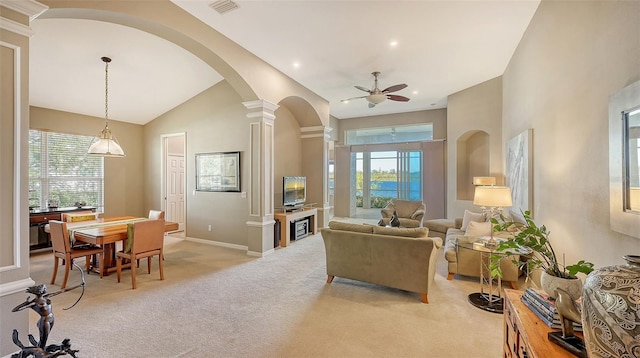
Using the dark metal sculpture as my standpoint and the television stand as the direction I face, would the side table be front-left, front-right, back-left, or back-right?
front-right

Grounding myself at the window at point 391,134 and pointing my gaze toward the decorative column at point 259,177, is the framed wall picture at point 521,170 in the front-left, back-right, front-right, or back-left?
front-left

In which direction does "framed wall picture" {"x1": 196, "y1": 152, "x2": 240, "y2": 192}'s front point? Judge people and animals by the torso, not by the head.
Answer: toward the camera

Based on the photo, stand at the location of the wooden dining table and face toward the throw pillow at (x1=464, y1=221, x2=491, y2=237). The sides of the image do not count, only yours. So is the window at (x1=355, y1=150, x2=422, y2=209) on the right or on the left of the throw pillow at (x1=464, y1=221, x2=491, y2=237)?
left

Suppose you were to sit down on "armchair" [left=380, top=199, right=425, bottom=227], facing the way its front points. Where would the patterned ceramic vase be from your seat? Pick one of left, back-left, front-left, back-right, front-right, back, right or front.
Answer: front-left

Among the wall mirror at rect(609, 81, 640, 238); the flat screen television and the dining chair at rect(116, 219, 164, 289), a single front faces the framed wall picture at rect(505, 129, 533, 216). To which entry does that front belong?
the flat screen television

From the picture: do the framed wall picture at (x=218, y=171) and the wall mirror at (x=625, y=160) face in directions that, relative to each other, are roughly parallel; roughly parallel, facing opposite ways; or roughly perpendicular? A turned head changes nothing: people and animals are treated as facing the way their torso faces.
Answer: roughly perpendicular

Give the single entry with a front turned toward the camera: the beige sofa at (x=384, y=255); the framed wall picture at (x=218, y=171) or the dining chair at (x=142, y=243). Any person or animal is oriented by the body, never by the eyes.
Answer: the framed wall picture

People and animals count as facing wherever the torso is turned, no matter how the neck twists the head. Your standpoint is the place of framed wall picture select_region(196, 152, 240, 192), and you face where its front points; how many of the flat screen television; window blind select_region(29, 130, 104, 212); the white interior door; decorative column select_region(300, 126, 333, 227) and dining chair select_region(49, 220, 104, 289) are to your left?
2

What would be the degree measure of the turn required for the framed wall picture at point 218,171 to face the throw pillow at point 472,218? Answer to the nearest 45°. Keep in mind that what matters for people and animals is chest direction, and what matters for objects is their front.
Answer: approximately 45° to its left

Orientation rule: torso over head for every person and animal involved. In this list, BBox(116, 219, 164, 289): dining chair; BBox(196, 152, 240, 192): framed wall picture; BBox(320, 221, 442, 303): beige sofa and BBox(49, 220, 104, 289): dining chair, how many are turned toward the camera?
1

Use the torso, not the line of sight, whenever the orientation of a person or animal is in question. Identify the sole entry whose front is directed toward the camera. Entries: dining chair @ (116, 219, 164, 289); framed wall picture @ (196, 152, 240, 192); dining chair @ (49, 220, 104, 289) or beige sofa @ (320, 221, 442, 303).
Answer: the framed wall picture

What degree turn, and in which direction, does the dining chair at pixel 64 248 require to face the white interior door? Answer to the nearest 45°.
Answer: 0° — it already faces it

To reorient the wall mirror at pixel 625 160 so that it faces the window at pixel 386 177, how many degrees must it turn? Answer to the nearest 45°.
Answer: approximately 90° to its right

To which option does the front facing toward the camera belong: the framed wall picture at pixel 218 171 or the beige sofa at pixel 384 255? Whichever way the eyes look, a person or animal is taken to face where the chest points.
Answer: the framed wall picture

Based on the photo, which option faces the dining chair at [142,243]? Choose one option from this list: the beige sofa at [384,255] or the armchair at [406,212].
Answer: the armchair

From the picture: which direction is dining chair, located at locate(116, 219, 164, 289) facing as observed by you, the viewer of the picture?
facing away from the viewer and to the left of the viewer

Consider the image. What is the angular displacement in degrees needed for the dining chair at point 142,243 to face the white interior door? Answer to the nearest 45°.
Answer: approximately 45° to its right
